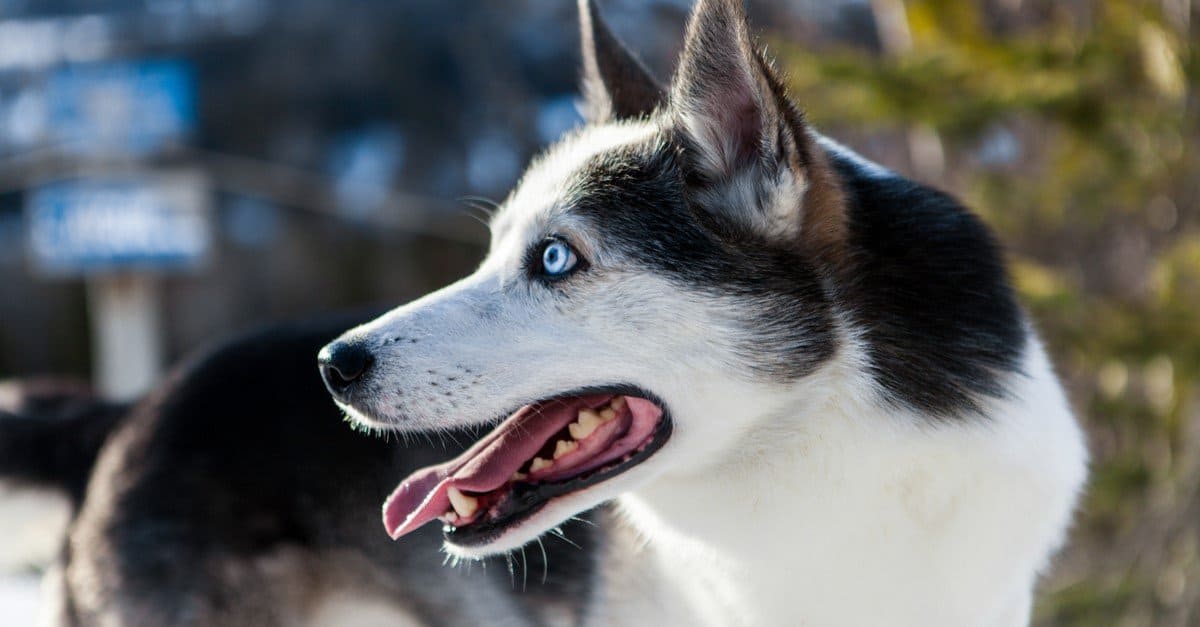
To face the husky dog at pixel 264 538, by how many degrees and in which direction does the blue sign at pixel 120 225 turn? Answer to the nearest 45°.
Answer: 0° — it already faces it

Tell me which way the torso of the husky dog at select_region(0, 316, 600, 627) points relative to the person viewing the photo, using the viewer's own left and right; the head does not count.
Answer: facing to the right of the viewer

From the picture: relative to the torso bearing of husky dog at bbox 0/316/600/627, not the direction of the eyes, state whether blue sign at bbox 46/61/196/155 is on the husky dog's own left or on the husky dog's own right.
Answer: on the husky dog's own left

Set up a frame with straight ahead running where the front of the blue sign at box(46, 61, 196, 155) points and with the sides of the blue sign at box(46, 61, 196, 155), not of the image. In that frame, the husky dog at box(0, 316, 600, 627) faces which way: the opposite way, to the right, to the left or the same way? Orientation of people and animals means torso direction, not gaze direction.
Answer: to the left

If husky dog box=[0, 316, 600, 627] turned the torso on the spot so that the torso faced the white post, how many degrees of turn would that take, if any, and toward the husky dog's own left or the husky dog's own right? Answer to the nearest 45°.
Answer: approximately 90° to the husky dog's own left

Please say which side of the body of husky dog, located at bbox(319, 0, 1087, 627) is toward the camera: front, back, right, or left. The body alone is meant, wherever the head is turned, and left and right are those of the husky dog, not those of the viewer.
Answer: left

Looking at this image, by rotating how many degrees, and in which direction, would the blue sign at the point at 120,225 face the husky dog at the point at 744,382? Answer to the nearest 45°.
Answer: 0° — it already faces it
